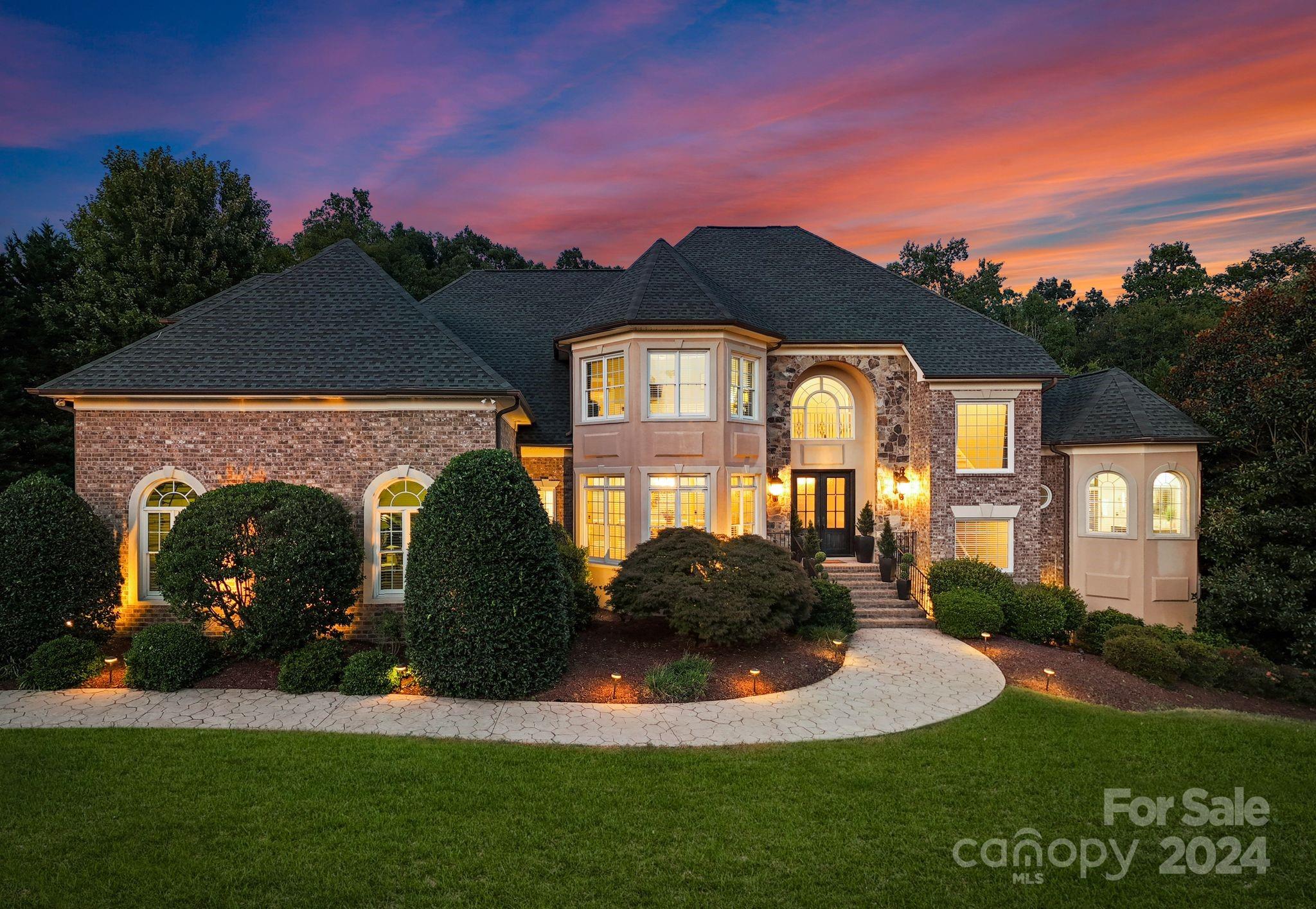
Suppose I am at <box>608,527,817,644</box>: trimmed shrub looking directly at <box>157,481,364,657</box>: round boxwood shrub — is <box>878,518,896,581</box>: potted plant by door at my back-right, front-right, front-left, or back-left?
back-right

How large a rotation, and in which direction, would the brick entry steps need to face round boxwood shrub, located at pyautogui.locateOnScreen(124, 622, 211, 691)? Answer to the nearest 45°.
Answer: approximately 45° to its right

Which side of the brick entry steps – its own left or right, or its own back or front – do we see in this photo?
front

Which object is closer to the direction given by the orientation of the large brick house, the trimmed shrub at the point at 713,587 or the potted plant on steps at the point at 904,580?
the trimmed shrub

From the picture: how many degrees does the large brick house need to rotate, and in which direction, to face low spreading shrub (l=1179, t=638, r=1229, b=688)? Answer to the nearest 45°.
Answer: approximately 45° to its left

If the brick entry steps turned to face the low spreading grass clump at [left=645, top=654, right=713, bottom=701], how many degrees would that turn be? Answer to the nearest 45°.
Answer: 0° — it already faces it

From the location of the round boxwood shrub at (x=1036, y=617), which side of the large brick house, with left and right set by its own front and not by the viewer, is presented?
left

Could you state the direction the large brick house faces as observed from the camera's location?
facing the viewer

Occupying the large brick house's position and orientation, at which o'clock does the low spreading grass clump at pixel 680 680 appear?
The low spreading grass clump is roughly at 12 o'clock from the large brick house.

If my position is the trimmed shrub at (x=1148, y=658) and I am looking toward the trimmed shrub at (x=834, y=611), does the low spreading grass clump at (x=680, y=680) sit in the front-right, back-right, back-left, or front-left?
front-left
